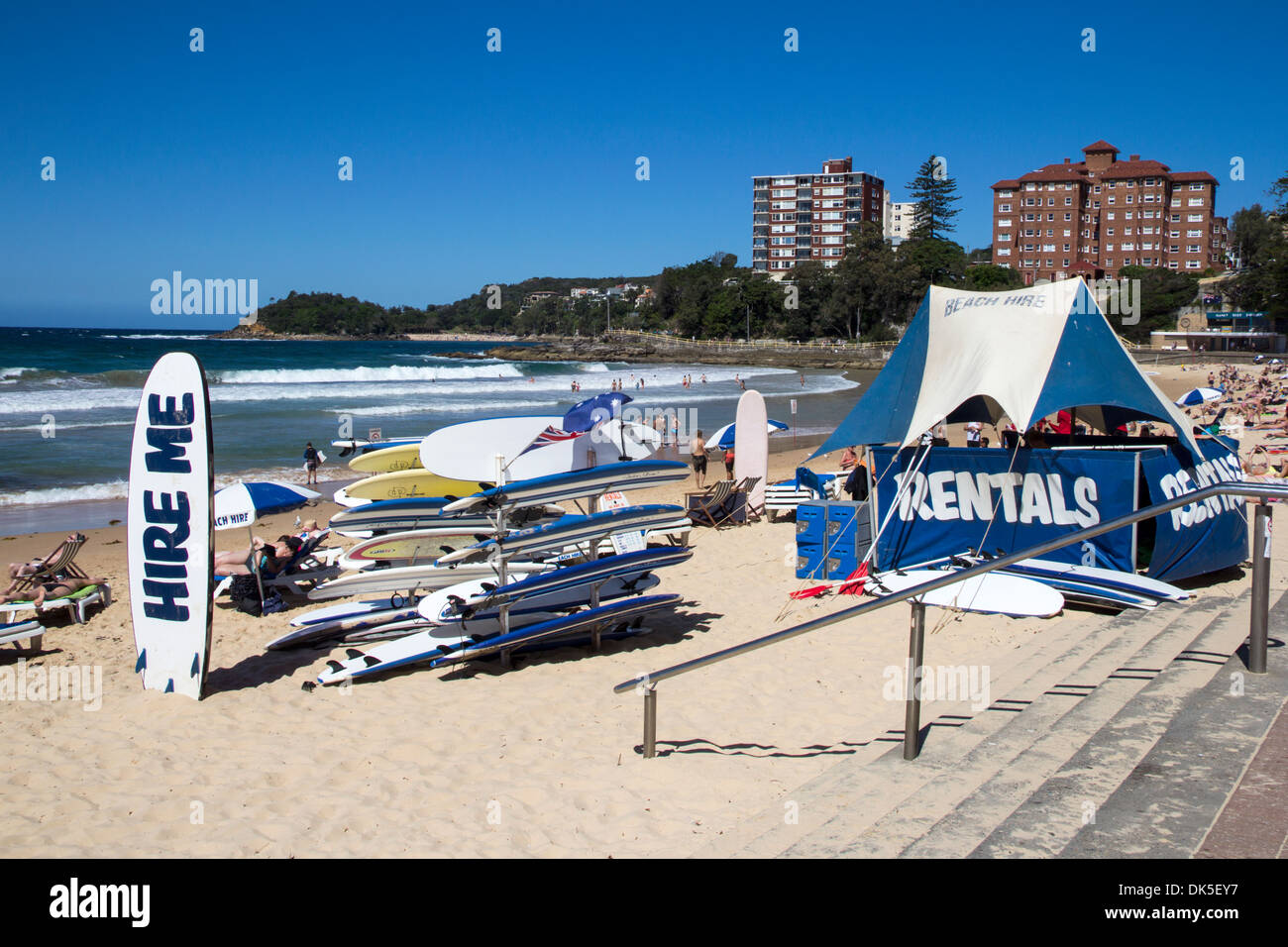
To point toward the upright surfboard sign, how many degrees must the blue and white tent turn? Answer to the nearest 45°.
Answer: approximately 45° to its right

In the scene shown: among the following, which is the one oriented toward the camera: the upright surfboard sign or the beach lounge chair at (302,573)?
the upright surfboard sign

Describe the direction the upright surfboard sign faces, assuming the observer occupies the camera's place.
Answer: facing the viewer

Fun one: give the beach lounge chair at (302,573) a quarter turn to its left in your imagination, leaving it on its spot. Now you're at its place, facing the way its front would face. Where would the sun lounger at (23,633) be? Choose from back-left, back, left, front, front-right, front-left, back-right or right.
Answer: front-right

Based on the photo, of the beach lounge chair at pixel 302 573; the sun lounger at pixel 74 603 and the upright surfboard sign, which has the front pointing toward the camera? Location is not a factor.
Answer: the upright surfboard sign

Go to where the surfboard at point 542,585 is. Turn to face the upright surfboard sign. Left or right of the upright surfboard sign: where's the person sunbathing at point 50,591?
right

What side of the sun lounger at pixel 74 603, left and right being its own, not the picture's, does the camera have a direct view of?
left

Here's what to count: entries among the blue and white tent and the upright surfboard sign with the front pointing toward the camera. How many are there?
2

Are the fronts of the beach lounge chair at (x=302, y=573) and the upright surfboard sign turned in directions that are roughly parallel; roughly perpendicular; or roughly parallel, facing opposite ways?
roughly perpendicular

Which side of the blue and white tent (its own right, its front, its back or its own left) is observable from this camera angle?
front

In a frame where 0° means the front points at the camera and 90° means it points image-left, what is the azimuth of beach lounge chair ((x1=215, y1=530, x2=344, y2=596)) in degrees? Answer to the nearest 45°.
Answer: approximately 90°

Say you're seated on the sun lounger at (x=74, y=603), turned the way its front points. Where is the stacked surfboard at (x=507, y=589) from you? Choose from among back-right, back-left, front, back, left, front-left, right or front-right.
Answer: back-left

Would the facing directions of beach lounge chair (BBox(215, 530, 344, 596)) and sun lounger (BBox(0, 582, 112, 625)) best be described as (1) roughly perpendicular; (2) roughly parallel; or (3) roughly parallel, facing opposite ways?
roughly parallel
